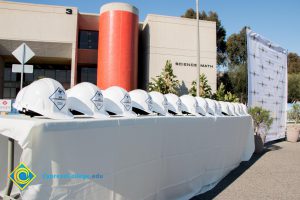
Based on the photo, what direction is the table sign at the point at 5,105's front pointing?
toward the camera

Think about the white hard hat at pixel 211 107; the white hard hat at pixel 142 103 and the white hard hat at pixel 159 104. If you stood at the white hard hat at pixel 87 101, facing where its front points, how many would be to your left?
3

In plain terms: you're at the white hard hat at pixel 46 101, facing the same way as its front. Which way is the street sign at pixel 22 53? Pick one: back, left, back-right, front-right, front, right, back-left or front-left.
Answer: back-left

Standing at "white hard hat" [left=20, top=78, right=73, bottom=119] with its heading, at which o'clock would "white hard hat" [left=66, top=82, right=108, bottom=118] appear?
"white hard hat" [left=66, top=82, right=108, bottom=118] is roughly at 9 o'clock from "white hard hat" [left=20, top=78, right=73, bottom=119].

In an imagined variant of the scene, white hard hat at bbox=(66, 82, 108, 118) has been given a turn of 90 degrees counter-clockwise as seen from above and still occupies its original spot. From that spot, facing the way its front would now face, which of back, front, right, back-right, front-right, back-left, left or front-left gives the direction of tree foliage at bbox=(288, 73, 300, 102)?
front

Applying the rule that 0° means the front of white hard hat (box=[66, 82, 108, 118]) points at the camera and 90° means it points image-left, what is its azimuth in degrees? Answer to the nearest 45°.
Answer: approximately 315°

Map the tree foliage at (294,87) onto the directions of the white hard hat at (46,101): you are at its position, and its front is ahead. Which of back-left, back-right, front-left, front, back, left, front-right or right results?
left

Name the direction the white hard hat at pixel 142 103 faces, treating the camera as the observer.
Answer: facing to the right of the viewer

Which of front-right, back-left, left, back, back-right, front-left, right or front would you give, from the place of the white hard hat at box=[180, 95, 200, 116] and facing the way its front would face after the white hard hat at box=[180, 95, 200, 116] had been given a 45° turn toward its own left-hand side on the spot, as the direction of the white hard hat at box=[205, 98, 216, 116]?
front
